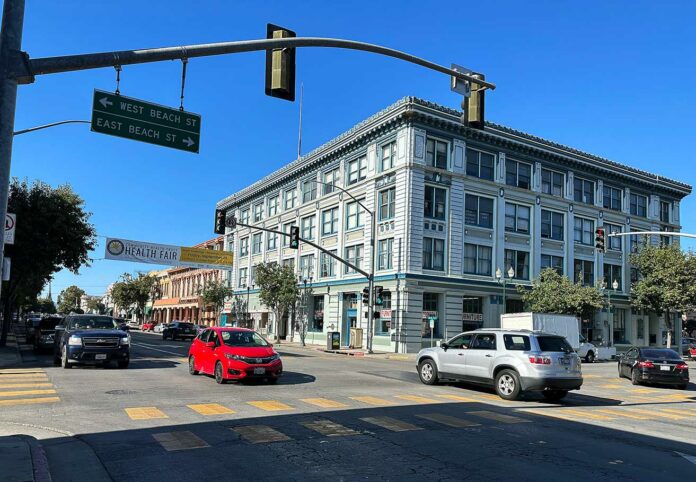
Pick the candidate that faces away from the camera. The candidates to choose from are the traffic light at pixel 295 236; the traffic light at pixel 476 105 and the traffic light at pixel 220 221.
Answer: the traffic light at pixel 476 105

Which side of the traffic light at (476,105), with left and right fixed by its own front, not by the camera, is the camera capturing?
back

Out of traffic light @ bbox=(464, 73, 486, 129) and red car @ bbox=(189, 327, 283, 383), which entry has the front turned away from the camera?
the traffic light

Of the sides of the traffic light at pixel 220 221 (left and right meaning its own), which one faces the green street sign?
front

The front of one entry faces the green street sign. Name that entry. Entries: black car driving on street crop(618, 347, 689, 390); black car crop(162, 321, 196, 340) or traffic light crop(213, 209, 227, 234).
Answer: the traffic light

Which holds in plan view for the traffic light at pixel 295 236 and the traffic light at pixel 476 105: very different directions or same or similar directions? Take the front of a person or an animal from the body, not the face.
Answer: very different directions

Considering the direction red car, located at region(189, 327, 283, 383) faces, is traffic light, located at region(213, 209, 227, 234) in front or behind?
behind

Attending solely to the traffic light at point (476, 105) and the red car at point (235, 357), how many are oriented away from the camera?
1

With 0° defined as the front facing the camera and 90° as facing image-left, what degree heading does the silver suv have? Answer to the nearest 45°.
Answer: approximately 135°
